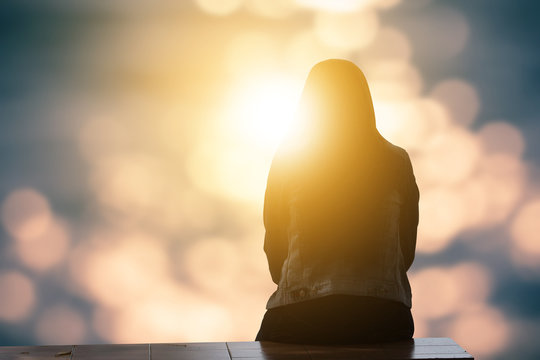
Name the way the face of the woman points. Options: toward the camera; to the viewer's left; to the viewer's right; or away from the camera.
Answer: away from the camera

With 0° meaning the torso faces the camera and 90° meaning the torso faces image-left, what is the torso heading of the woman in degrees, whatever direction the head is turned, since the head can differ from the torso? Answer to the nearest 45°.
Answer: approximately 180°
